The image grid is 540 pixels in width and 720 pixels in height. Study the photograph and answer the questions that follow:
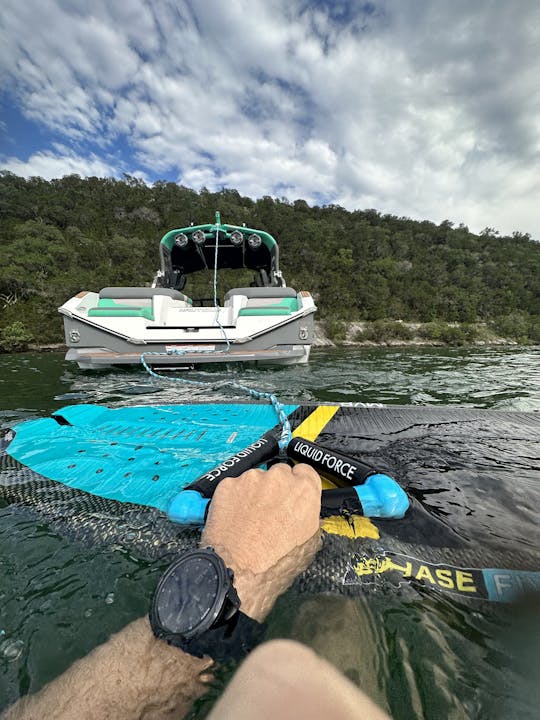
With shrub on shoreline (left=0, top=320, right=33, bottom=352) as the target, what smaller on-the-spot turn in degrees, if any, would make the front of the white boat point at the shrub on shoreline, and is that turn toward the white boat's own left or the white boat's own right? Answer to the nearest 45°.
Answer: approximately 45° to the white boat's own left

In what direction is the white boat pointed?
away from the camera
